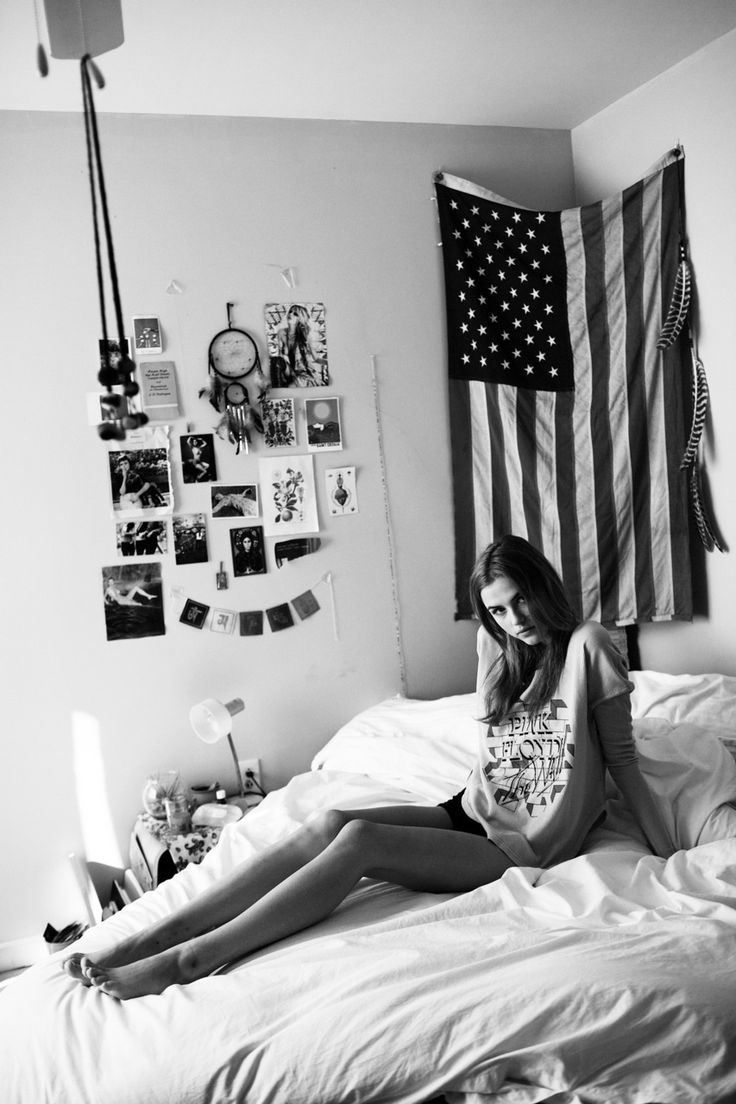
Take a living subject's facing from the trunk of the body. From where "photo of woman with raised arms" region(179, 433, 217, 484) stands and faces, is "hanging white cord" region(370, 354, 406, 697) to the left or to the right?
on its left

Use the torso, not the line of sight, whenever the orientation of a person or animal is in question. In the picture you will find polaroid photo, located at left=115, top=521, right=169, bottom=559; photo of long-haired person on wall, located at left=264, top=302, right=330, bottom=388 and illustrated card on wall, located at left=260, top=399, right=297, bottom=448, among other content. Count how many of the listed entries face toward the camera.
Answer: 3

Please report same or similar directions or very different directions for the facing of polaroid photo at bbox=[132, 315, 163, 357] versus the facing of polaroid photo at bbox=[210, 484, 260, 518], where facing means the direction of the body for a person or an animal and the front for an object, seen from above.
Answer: same or similar directions

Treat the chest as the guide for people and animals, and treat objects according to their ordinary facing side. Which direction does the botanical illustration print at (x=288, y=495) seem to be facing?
toward the camera

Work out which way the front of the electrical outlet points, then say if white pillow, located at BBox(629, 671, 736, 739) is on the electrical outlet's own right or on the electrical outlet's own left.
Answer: on the electrical outlet's own left

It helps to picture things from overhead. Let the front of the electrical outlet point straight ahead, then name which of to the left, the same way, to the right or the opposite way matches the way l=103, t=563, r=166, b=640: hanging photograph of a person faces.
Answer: the same way

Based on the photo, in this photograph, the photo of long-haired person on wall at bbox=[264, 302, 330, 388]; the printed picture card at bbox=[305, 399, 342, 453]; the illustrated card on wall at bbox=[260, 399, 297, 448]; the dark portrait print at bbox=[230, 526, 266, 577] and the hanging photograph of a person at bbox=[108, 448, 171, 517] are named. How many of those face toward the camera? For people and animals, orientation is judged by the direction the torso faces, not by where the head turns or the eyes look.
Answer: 5

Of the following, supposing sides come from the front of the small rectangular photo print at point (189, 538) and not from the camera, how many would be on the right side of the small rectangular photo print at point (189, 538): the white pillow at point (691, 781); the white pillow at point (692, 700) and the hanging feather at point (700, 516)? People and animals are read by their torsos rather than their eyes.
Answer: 0

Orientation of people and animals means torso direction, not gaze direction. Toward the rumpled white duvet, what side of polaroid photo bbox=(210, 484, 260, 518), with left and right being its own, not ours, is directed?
front

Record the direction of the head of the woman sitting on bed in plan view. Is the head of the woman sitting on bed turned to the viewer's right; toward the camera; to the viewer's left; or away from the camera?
toward the camera

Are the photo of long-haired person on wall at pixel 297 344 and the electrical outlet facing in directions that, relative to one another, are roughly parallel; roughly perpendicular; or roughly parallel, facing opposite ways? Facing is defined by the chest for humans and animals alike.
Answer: roughly parallel

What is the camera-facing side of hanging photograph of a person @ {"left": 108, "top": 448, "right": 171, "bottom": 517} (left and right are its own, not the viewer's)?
front

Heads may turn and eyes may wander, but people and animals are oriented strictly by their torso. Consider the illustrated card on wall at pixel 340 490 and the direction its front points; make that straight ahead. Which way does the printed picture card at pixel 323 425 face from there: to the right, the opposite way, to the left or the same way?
the same way

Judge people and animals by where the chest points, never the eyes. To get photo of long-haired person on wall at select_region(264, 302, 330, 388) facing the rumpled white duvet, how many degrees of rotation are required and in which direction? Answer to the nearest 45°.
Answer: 0° — it already faces it

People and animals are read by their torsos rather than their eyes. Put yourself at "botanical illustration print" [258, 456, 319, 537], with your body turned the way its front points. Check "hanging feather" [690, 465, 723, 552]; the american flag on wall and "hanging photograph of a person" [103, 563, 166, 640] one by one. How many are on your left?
2

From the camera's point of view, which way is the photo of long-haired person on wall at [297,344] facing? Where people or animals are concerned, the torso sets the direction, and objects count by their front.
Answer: toward the camera
